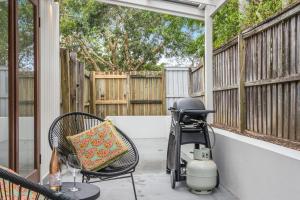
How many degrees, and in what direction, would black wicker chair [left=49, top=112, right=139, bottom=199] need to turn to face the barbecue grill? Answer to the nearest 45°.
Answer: approximately 45° to its left

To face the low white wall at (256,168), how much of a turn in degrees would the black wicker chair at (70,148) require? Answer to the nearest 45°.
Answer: approximately 45° to its left

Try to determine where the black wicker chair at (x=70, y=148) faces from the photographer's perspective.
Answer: facing the viewer and to the right of the viewer

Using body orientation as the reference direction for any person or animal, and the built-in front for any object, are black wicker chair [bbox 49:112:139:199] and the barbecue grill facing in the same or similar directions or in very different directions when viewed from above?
very different directions

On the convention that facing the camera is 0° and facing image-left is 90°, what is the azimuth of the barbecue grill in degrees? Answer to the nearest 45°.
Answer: approximately 90°

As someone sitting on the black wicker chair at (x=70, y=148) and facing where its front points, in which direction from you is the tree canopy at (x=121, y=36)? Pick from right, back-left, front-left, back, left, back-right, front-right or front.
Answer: back-left

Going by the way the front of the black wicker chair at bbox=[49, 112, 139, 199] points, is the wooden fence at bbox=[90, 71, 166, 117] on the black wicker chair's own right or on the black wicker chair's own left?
on the black wicker chair's own left

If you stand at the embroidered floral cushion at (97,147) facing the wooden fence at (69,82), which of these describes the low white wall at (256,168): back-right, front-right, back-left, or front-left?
back-right

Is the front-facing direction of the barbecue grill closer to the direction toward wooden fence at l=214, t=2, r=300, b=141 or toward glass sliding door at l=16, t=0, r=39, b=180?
the glass sliding door

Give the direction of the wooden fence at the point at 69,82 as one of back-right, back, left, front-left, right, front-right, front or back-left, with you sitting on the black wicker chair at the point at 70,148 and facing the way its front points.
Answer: back-left
